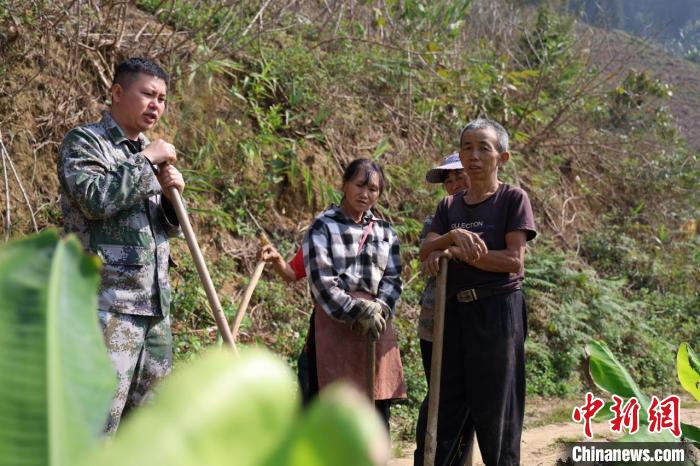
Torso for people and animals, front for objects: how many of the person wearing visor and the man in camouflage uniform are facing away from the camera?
0

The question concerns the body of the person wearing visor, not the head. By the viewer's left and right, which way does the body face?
facing the viewer and to the left of the viewer

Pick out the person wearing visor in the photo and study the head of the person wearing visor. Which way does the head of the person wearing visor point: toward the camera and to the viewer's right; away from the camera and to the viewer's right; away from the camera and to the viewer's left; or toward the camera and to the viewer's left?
toward the camera and to the viewer's left

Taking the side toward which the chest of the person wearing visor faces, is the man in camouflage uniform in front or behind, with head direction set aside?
in front

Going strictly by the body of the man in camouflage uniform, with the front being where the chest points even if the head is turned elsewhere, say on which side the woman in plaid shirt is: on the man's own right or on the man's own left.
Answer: on the man's own left

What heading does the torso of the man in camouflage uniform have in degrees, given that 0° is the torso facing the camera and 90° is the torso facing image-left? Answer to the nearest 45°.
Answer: approximately 315°
